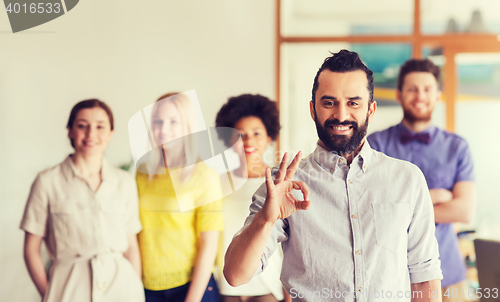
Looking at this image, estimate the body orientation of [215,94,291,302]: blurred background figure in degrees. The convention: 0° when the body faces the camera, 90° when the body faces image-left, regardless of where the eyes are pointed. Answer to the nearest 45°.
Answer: approximately 0°

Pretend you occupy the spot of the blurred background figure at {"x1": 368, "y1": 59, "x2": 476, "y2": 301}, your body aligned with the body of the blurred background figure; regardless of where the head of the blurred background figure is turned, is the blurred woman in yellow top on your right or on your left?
on your right

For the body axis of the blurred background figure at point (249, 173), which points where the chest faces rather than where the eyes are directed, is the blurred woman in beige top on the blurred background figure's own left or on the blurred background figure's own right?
on the blurred background figure's own right

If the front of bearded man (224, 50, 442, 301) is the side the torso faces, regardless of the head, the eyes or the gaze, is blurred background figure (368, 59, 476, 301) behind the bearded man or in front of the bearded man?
behind

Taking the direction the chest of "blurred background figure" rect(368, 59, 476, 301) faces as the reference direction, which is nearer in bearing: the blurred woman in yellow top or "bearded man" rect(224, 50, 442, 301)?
the bearded man

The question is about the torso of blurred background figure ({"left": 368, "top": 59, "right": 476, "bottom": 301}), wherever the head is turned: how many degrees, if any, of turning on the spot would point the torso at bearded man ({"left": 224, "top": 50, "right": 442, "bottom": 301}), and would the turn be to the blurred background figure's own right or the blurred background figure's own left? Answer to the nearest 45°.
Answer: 0° — they already face them

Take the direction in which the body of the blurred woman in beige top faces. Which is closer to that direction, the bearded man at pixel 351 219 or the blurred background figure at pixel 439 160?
the bearded man
